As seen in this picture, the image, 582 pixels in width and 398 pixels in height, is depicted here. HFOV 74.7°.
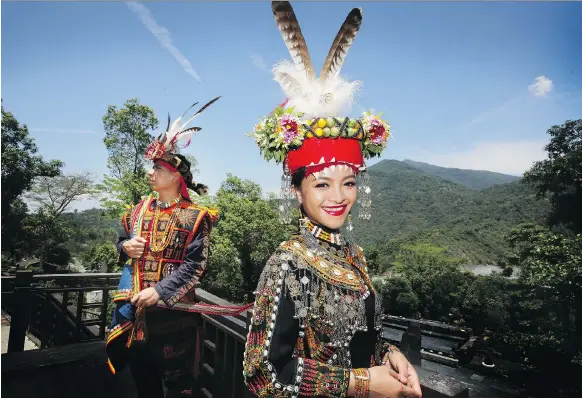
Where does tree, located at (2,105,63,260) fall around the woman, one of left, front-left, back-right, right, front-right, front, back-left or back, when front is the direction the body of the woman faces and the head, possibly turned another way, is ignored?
back

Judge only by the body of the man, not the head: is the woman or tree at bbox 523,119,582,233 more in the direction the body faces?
the woman

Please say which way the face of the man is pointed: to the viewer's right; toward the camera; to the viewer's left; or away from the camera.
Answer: to the viewer's left

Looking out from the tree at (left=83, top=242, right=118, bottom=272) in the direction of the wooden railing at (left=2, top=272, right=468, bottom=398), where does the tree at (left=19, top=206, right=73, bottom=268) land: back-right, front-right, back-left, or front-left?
back-right

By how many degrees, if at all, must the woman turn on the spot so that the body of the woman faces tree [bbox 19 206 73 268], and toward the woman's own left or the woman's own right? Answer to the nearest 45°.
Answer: approximately 180°

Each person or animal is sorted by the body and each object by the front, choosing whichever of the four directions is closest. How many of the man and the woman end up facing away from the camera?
0

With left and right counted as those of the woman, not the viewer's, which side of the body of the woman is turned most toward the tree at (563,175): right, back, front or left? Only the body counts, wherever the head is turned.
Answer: left

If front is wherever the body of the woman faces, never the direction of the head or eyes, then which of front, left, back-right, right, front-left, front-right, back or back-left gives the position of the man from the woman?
back

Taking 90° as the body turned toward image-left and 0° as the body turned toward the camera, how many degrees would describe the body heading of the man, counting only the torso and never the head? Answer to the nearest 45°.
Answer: approximately 45°

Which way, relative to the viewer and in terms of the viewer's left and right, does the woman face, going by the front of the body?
facing the viewer and to the right of the viewer
